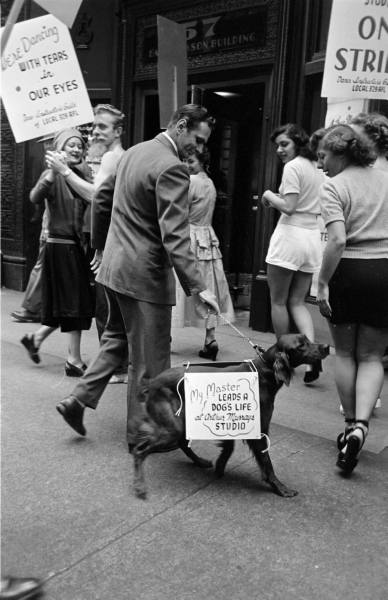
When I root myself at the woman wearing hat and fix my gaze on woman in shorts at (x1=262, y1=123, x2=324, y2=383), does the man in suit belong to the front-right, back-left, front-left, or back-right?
front-right

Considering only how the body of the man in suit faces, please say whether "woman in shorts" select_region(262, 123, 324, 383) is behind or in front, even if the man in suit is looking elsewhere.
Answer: in front

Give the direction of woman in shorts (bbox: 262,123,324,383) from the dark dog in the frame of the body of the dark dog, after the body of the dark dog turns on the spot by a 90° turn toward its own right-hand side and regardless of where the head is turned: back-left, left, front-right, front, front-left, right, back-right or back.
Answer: back

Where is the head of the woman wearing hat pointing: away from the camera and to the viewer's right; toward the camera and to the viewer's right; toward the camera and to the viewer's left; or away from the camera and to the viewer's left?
toward the camera and to the viewer's right

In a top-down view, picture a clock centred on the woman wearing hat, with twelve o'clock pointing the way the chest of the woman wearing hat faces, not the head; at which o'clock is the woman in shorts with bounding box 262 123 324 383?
The woman in shorts is roughly at 11 o'clock from the woman wearing hat.

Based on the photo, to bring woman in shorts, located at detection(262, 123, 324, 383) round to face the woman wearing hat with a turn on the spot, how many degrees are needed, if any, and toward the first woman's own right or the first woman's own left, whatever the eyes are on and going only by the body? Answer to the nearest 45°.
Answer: approximately 45° to the first woman's own left

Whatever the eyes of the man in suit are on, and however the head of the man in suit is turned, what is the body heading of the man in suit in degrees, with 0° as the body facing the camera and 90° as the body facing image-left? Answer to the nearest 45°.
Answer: approximately 225°

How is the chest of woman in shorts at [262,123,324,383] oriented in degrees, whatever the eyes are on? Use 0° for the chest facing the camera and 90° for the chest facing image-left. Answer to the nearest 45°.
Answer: approximately 135°

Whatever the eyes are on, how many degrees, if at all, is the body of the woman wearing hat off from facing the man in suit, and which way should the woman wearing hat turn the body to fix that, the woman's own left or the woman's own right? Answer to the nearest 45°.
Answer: approximately 45° to the woman's own right

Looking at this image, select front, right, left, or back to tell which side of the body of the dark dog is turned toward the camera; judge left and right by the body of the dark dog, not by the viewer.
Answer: right
